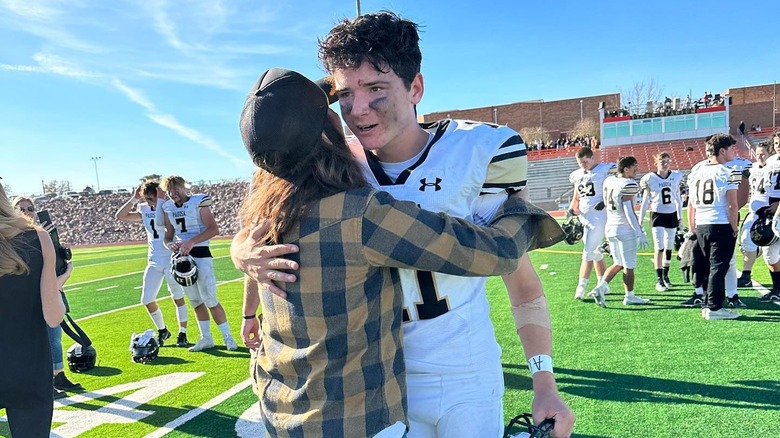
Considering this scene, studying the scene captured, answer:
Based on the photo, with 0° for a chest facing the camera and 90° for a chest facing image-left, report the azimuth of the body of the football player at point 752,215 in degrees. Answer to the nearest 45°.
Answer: approximately 45°

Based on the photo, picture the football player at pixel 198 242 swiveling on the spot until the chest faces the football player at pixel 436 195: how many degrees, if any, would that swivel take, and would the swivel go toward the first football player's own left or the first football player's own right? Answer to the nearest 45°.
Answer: approximately 45° to the first football player's own left

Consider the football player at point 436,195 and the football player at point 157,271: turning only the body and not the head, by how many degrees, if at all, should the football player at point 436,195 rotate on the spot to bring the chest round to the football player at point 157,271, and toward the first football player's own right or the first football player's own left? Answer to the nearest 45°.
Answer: approximately 90° to the first football player's own right

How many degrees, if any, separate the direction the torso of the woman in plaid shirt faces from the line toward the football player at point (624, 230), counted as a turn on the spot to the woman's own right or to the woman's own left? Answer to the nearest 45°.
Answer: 0° — they already face them

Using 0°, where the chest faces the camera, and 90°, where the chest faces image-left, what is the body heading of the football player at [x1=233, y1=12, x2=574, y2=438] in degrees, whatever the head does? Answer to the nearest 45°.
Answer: approximately 45°

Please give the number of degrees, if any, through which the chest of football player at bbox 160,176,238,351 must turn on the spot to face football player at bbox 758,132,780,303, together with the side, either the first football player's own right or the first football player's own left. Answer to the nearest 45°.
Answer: approximately 135° to the first football player's own left

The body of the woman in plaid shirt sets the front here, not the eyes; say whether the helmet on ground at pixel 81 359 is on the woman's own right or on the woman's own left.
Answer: on the woman's own left

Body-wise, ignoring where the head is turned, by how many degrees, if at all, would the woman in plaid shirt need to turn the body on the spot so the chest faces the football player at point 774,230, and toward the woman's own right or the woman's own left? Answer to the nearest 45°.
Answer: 0° — they already face them

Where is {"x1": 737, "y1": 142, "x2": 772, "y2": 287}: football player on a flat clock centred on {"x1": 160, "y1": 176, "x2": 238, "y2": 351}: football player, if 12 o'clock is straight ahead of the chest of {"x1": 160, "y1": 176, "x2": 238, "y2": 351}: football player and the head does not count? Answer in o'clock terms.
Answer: {"x1": 737, "y1": 142, "x2": 772, "y2": 287}: football player is roughly at 8 o'clock from {"x1": 160, "y1": 176, "x2": 238, "y2": 351}: football player.

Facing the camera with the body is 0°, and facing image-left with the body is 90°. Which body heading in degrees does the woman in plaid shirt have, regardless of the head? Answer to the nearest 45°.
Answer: approximately 225°

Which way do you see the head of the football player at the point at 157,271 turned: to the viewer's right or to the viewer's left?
to the viewer's left

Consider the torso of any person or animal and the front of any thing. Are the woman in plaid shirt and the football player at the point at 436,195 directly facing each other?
yes
